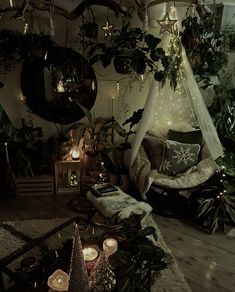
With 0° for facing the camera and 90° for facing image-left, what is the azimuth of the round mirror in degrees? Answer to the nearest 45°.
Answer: approximately 0°

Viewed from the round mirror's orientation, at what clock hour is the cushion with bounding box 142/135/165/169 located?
The cushion is roughly at 10 o'clock from the round mirror.

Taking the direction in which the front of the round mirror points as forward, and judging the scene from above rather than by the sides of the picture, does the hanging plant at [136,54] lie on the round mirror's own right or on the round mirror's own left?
on the round mirror's own left

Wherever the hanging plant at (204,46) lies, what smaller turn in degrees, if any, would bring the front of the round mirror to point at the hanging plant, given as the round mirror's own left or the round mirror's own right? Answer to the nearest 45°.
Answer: approximately 90° to the round mirror's own left

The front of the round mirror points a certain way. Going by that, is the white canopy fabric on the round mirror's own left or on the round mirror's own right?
on the round mirror's own left

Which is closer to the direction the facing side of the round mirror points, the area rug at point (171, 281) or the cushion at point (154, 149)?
the area rug

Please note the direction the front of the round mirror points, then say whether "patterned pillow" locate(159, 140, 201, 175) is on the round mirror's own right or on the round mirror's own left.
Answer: on the round mirror's own left

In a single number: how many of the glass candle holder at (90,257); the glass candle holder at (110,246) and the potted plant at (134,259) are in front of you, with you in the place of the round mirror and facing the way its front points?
3

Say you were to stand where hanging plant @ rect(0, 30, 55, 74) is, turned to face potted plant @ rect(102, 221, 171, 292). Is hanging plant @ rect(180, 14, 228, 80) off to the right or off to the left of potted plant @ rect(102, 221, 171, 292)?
left
